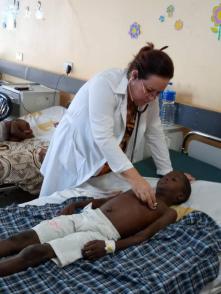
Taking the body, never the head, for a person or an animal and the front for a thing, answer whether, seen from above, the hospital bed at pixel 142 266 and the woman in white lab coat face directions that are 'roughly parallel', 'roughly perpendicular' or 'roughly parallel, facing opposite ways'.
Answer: roughly perpendicular

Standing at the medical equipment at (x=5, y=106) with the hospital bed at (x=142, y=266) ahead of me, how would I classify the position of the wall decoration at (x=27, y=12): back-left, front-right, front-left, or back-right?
back-left

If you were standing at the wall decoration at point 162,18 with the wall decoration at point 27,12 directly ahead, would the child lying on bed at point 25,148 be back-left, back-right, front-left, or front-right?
front-left

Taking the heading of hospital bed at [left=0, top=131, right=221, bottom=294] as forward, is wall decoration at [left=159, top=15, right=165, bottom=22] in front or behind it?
behind

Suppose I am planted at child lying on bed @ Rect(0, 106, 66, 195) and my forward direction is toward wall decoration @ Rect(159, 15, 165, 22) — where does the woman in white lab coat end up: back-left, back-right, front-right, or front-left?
front-right

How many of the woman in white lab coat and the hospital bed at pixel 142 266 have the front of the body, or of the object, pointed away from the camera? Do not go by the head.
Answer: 0

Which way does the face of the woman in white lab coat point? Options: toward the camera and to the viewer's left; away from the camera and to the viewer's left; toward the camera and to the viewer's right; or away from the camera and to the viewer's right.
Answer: toward the camera and to the viewer's right

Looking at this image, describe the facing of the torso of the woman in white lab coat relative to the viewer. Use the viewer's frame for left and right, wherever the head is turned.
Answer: facing the viewer and to the right of the viewer

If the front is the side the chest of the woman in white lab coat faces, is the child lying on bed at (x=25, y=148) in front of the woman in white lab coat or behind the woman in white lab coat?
behind

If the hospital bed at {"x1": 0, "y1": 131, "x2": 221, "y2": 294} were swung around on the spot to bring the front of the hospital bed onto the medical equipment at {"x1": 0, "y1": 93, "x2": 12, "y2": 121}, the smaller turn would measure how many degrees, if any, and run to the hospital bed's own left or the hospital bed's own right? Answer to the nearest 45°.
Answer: approximately 90° to the hospital bed's own right
